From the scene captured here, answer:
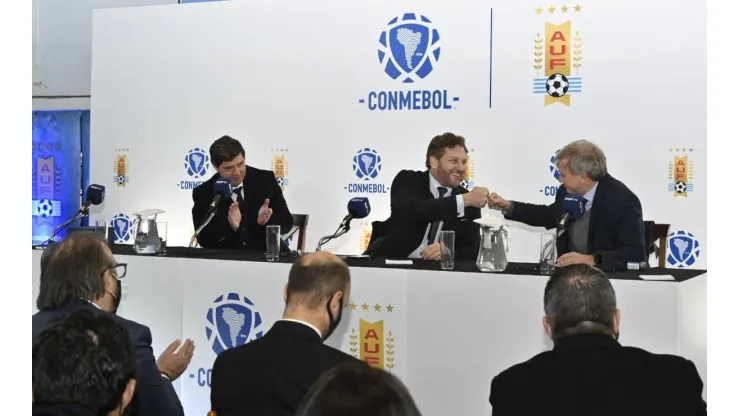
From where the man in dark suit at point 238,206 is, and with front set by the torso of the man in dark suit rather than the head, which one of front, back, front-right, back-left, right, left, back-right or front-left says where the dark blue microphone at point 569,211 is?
front-left

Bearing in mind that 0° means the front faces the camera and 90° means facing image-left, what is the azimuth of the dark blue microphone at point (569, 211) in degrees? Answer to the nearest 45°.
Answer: approximately 225°

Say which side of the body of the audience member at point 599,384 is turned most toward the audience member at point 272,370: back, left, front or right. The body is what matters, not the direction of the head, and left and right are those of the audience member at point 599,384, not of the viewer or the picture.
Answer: left

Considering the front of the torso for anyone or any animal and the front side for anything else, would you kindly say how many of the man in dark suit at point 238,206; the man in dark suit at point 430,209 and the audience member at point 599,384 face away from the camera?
1

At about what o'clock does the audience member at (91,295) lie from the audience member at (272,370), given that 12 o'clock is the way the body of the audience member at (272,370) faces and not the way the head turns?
the audience member at (91,295) is roughly at 9 o'clock from the audience member at (272,370).

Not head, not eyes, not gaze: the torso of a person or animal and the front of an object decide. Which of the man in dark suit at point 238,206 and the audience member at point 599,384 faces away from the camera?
the audience member

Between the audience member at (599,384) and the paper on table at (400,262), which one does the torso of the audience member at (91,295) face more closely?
the paper on table

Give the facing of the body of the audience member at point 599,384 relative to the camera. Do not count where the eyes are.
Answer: away from the camera

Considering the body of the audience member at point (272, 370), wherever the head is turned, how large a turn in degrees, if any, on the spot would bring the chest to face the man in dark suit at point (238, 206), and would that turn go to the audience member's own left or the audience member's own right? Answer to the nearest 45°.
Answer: approximately 45° to the audience member's own left

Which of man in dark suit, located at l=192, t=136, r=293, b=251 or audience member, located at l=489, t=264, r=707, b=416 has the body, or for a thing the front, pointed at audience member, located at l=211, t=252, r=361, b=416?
the man in dark suit

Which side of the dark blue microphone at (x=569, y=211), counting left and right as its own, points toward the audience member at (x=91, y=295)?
back
